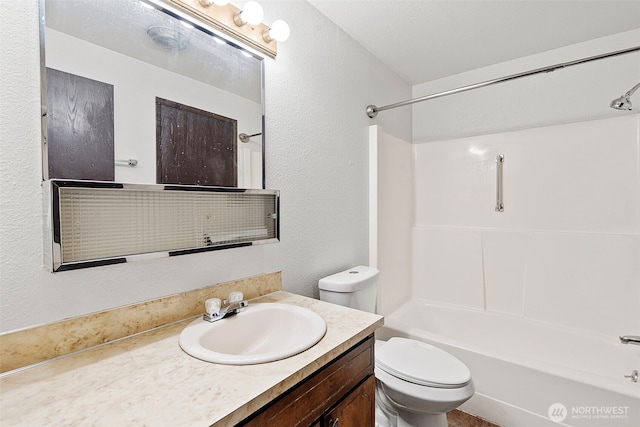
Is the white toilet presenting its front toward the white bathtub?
no

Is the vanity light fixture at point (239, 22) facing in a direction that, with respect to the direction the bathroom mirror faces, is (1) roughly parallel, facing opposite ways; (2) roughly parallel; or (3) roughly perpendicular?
roughly parallel

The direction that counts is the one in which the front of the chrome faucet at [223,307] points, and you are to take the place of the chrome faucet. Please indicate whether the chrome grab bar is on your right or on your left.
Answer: on your left

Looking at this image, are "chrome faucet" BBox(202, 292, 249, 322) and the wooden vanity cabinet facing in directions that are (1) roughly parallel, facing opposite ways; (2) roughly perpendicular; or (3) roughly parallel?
roughly parallel

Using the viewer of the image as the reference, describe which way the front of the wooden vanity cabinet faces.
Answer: facing the viewer and to the right of the viewer

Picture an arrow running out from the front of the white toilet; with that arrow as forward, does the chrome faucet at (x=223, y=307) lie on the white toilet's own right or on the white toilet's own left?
on the white toilet's own right

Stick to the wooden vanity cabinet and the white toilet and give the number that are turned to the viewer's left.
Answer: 0

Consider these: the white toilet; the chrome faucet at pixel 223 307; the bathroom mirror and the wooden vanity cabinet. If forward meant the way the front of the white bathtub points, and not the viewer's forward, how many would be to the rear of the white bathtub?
0

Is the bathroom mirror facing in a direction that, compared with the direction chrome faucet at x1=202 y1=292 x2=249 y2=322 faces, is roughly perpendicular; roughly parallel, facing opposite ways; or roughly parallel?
roughly parallel

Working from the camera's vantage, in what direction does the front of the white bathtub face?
facing the viewer and to the left of the viewer

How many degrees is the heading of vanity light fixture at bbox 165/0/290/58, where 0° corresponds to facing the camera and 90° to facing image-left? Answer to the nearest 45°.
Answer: approximately 315°

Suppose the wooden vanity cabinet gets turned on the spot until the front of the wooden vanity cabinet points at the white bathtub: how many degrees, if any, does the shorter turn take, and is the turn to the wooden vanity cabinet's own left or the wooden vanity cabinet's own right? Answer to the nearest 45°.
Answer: approximately 90° to the wooden vanity cabinet's own left
